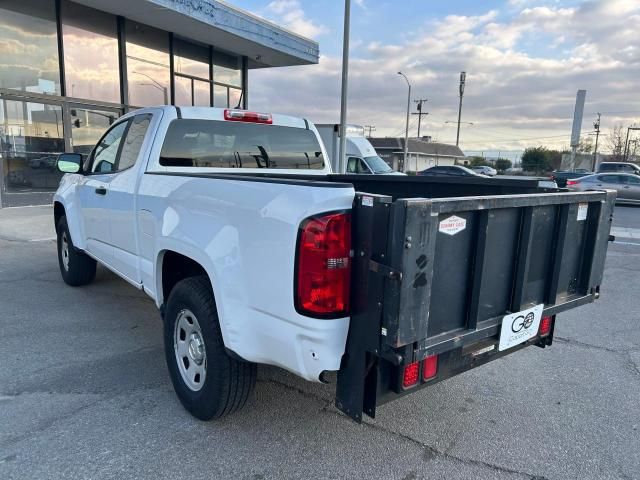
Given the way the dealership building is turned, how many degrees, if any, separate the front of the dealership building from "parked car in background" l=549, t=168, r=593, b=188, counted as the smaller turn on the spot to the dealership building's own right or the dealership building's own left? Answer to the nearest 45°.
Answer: approximately 45° to the dealership building's own left

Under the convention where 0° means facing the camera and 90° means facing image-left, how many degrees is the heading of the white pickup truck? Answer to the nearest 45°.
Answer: approximately 135°

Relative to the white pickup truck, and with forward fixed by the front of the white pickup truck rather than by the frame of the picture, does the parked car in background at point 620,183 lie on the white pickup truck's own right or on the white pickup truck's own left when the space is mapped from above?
on the white pickup truck's own right

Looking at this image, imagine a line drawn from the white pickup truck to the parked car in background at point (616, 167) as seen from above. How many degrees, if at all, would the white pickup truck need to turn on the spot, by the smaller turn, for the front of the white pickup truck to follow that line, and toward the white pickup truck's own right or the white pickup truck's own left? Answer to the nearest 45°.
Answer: approximately 90° to the white pickup truck's own right

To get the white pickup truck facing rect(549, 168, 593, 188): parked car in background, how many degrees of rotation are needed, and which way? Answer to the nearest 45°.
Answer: approximately 90° to its right
